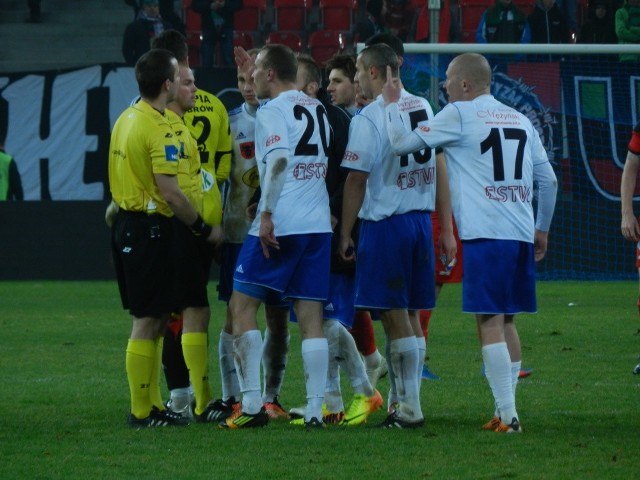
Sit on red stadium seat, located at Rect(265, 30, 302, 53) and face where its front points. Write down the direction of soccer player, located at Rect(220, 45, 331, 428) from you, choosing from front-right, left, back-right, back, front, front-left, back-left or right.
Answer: front

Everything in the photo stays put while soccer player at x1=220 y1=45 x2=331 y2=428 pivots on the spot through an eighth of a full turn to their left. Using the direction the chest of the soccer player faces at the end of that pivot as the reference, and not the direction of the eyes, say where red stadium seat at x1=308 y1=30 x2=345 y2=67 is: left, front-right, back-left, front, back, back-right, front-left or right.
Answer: right

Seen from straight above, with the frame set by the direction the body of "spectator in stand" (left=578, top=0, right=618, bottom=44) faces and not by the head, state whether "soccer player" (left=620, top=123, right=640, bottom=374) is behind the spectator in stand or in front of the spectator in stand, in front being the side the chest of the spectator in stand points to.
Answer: in front

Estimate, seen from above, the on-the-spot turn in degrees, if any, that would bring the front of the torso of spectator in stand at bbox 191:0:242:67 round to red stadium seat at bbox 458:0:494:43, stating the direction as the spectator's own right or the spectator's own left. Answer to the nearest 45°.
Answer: approximately 90° to the spectator's own left

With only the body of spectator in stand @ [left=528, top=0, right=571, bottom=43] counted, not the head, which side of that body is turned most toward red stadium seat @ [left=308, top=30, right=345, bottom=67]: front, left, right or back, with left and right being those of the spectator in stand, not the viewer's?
right

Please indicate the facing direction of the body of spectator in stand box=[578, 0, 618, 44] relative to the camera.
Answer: toward the camera

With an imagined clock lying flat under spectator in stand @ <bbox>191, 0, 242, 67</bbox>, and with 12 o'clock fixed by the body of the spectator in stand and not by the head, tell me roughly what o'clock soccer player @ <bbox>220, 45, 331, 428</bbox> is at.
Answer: The soccer player is roughly at 12 o'clock from the spectator in stand.

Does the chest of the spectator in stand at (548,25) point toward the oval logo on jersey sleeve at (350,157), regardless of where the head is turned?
yes

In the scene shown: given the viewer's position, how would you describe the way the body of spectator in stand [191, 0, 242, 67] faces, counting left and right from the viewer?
facing the viewer

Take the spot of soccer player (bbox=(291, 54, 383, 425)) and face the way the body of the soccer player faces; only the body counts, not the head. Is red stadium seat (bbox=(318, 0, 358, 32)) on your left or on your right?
on your right
